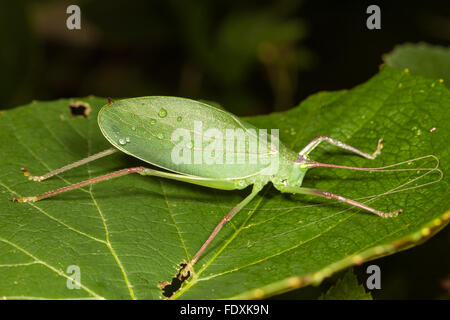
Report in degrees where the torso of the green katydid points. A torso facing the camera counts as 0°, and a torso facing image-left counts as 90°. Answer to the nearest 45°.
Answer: approximately 270°
